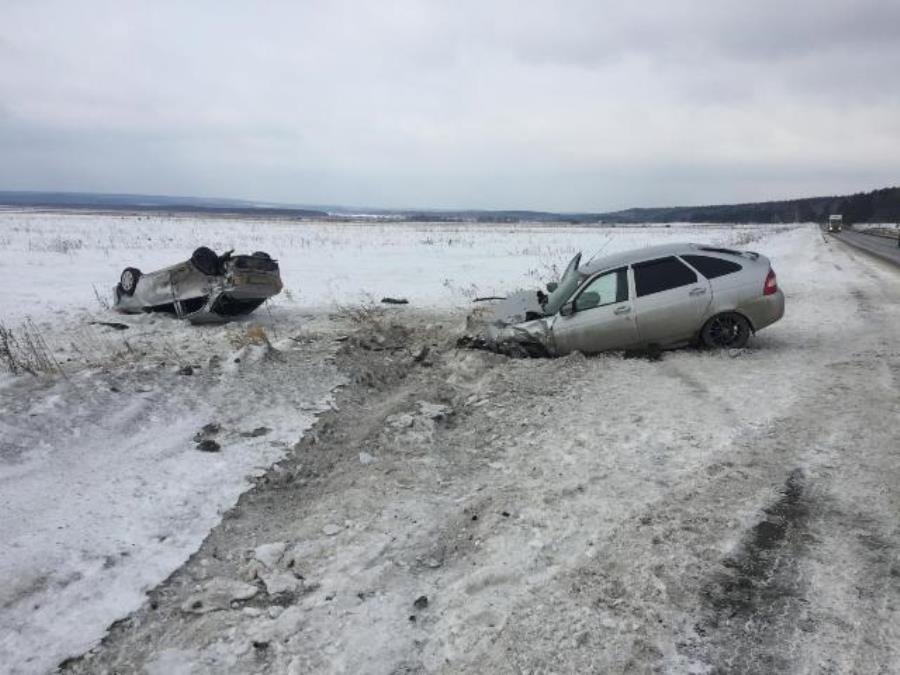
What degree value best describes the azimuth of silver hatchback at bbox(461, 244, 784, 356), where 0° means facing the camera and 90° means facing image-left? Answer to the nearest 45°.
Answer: approximately 90°

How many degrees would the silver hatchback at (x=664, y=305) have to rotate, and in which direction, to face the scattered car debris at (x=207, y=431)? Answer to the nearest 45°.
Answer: approximately 45° to its left

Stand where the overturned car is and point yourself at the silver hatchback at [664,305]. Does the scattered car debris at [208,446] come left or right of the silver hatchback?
right

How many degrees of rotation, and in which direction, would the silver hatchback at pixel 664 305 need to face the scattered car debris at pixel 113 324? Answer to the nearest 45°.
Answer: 0° — it already faces it

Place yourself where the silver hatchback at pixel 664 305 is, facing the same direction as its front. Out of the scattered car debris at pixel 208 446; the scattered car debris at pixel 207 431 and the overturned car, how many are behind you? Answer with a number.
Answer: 0

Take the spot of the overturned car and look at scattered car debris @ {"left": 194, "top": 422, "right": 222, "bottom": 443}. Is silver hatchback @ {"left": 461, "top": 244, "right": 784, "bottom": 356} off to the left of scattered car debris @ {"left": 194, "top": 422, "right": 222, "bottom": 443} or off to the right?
left

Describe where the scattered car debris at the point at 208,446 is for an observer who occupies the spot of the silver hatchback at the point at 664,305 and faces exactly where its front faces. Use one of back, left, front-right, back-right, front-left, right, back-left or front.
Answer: front-left

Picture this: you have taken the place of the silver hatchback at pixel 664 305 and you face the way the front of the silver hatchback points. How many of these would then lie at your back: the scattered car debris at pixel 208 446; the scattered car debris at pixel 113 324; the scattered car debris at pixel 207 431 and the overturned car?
0

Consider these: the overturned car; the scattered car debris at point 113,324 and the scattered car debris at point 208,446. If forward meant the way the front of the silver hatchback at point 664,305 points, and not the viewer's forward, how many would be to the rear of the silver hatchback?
0

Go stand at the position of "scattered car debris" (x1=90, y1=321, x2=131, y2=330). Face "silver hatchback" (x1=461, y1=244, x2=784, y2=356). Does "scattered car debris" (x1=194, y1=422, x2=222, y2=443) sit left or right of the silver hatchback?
right

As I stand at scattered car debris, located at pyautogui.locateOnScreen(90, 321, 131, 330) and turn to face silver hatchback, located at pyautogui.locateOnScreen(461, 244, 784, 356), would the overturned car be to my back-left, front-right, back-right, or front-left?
front-left

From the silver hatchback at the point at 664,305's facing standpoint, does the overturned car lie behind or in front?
in front
